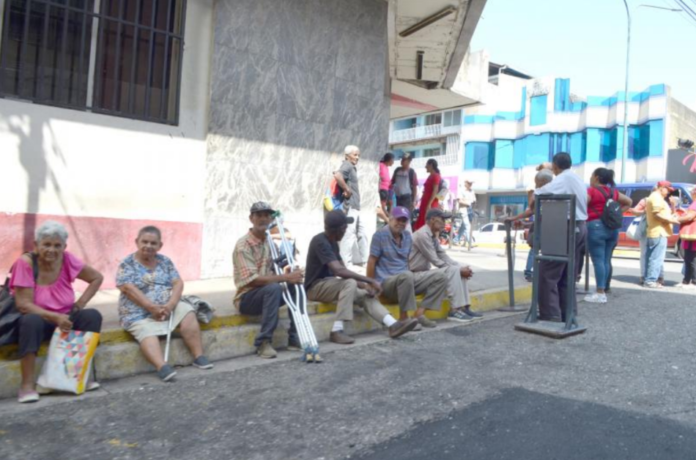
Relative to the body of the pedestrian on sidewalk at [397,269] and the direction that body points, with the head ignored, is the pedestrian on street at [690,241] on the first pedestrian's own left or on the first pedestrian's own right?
on the first pedestrian's own left

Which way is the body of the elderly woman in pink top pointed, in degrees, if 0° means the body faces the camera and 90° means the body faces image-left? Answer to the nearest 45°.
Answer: approximately 0°

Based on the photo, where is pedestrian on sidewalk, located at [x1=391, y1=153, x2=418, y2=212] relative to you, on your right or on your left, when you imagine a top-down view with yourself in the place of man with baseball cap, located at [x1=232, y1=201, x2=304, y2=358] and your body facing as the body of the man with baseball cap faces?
on your left

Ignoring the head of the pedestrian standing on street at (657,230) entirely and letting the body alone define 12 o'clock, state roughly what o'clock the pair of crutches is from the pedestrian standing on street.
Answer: The pair of crutches is roughly at 4 o'clock from the pedestrian standing on street.

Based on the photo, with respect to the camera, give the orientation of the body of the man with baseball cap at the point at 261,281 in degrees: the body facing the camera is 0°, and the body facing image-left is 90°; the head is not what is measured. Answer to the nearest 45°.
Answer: approximately 315°

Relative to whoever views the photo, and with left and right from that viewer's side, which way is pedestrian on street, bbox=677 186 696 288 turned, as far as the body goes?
facing to the left of the viewer
